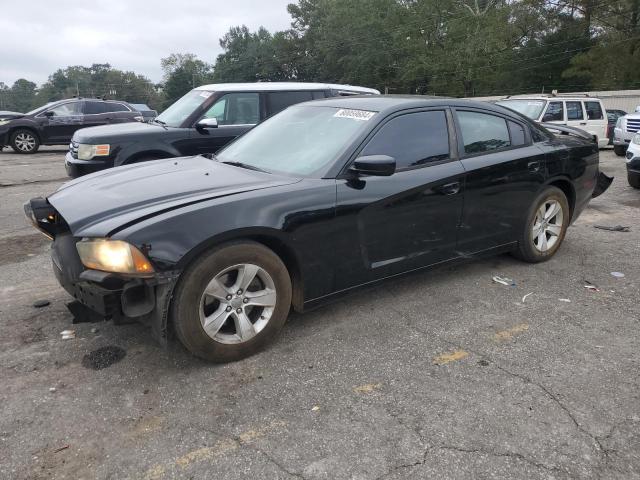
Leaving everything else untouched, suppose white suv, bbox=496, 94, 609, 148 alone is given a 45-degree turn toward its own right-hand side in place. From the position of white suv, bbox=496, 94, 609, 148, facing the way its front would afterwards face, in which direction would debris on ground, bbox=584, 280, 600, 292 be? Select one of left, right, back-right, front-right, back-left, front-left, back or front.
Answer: left

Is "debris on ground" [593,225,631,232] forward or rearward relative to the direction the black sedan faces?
rearward

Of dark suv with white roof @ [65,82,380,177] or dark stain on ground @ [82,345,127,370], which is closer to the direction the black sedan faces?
the dark stain on ground

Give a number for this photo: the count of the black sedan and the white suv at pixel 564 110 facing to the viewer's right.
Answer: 0

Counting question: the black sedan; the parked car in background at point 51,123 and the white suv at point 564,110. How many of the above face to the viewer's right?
0

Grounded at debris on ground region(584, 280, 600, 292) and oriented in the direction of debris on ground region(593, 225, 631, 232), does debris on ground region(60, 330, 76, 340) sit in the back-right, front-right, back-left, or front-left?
back-left

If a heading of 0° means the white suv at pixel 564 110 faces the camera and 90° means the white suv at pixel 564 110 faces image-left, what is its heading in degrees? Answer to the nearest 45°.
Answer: approximately 45°

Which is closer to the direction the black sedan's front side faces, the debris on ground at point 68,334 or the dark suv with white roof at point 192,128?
the debris on ground

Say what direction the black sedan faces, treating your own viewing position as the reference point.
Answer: facing the viewer and to the left of the viewer

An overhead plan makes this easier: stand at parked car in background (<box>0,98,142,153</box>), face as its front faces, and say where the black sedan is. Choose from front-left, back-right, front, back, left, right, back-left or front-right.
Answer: left

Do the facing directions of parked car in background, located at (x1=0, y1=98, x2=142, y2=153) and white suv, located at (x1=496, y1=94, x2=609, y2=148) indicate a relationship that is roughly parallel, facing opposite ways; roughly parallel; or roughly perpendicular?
roughly parallel

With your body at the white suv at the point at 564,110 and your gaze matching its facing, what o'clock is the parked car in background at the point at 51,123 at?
The parked car in background is roughly at 1 o'clock from the white suv.

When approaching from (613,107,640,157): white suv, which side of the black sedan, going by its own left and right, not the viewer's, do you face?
back

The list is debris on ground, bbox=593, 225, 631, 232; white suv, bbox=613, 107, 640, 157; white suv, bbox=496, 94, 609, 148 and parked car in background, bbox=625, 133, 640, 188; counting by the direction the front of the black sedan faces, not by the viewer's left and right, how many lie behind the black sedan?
4

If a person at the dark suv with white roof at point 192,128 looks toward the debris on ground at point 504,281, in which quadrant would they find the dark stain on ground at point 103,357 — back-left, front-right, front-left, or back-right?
front-right

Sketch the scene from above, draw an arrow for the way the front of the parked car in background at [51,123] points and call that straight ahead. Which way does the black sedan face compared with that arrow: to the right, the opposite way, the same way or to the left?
the same way

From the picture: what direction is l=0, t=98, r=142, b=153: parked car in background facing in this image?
to the viewer's left
